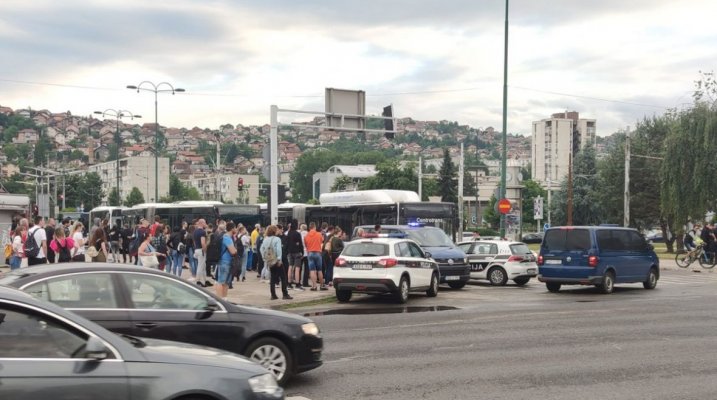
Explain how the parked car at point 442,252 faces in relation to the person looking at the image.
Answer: facing the viewer and to the right of the viewer

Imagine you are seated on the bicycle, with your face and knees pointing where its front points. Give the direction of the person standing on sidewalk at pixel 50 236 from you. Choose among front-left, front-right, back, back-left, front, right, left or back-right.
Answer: back-right

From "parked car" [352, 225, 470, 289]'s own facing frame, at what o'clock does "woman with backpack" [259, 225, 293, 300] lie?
The woman with backpack is roughly at 3 o'clock from the parked car.

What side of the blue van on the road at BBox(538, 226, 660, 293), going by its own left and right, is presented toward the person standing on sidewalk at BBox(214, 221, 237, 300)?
back

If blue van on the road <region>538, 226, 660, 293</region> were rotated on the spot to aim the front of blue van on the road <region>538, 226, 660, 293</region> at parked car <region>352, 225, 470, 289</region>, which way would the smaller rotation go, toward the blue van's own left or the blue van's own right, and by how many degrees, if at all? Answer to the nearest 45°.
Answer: approximately 135° to the blue van's own left

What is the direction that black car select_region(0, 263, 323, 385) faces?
to the viewer's right

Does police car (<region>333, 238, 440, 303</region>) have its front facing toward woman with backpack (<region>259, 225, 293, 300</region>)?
no

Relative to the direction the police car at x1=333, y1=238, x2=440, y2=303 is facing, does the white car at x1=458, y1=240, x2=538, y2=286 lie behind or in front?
in front

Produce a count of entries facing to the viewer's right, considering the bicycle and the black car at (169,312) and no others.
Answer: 2
